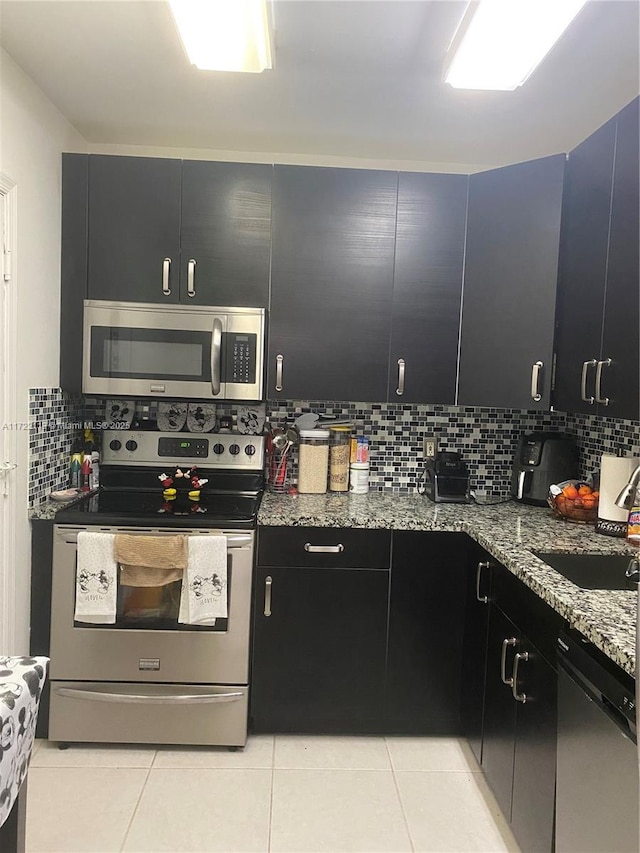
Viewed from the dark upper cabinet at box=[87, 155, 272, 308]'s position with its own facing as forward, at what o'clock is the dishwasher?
The dishwasher is roughly at 11 o'clock from the dark upper cabinet.

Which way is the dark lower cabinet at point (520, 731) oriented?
to the viewer's left

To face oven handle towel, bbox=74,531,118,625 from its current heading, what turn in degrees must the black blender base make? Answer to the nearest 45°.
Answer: approximately 45° to its right

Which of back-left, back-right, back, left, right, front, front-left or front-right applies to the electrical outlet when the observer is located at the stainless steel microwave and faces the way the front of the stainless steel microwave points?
left

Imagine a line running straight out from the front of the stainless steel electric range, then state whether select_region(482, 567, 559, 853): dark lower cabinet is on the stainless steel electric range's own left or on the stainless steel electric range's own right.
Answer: on the stainless steel electric range's own left

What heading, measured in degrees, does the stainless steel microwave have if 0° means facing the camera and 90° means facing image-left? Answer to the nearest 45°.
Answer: approximately 0°

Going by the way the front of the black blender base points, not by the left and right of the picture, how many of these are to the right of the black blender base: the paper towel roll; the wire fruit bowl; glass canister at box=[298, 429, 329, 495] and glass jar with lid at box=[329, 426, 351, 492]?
2

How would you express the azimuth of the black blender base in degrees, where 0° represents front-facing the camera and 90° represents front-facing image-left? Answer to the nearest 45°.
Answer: approximately 0°

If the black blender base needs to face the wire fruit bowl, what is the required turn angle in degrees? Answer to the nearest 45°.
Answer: approximately 45° to its left

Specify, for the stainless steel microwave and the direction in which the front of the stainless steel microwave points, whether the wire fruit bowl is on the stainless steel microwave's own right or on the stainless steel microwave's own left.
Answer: on the stainless steel microwave's own left

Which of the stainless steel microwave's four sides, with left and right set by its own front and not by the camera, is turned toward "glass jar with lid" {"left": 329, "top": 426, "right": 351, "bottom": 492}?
left

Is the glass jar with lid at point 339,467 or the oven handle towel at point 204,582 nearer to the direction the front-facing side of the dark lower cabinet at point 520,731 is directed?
the oven handle towel
